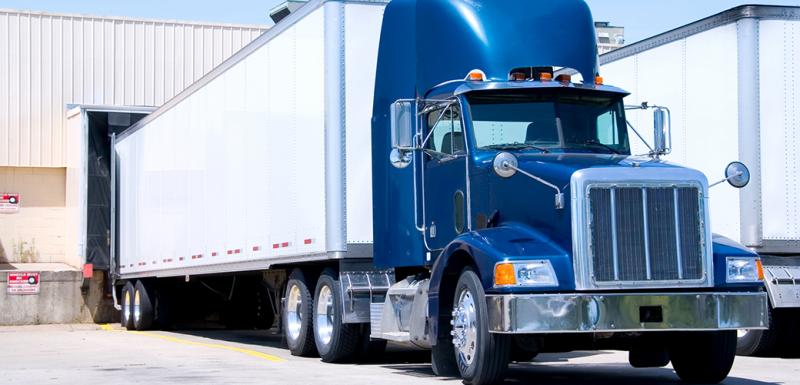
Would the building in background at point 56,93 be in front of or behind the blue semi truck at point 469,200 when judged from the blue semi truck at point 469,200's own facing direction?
behind

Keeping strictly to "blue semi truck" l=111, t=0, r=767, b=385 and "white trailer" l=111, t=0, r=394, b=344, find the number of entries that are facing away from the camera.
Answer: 0

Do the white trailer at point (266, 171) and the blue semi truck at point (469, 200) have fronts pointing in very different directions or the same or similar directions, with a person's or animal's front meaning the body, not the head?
same or similar directions

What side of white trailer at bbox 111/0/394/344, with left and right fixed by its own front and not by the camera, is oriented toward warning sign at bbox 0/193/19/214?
back

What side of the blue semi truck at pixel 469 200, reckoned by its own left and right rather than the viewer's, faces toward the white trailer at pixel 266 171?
back

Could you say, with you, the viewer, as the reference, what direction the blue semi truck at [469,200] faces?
facing the viewer and to the right of the viewer

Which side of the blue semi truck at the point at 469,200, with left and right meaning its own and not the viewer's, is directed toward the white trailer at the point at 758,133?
left

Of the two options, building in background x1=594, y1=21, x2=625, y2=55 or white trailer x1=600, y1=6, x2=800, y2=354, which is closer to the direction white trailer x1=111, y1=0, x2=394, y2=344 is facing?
the white trailer

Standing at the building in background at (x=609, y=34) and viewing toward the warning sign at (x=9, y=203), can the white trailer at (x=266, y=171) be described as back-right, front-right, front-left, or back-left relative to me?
front-left

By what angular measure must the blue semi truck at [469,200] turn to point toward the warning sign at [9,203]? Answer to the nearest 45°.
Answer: approximately 180°
